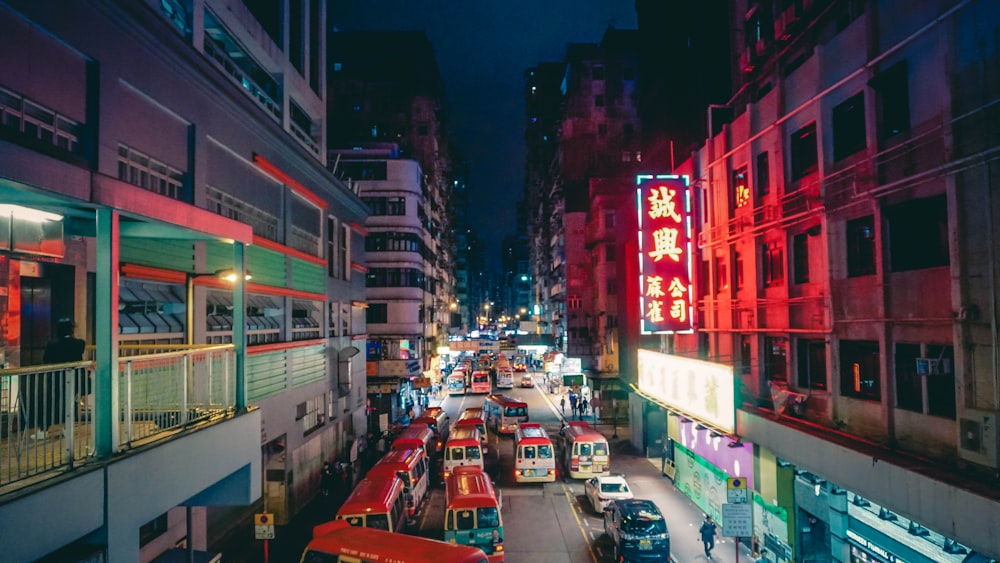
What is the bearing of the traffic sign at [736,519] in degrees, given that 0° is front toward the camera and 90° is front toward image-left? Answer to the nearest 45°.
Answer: approximately 0°
